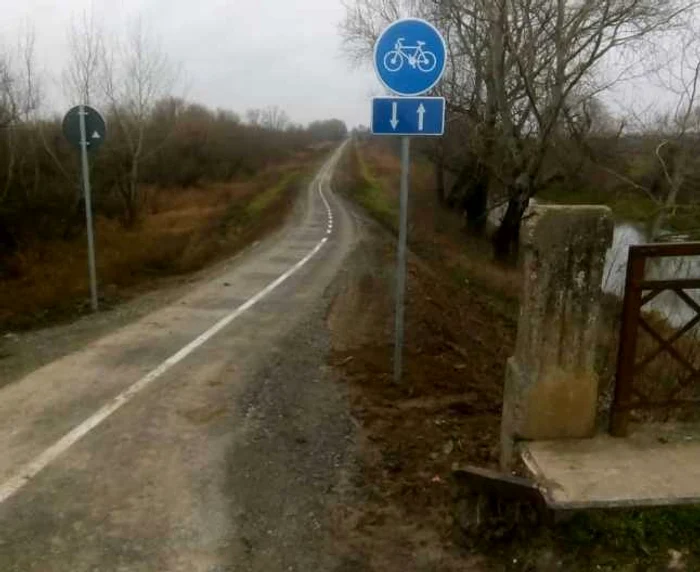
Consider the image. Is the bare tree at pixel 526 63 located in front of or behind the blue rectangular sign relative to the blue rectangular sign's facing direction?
behind

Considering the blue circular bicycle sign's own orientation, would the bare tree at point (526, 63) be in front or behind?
behind

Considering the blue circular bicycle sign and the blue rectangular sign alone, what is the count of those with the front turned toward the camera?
2

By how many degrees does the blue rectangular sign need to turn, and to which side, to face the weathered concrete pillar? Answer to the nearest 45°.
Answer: approximately 45° to its left

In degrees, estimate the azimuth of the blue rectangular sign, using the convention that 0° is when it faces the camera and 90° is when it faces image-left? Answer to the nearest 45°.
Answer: approximately 0°

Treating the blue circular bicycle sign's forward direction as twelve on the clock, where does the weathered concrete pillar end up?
The weathered concrete pillar is roughly at 11 o'clock from the blue circular bicycle sign.

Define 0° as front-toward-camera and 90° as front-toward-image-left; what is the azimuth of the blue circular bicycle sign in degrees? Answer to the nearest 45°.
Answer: approximately 0°
